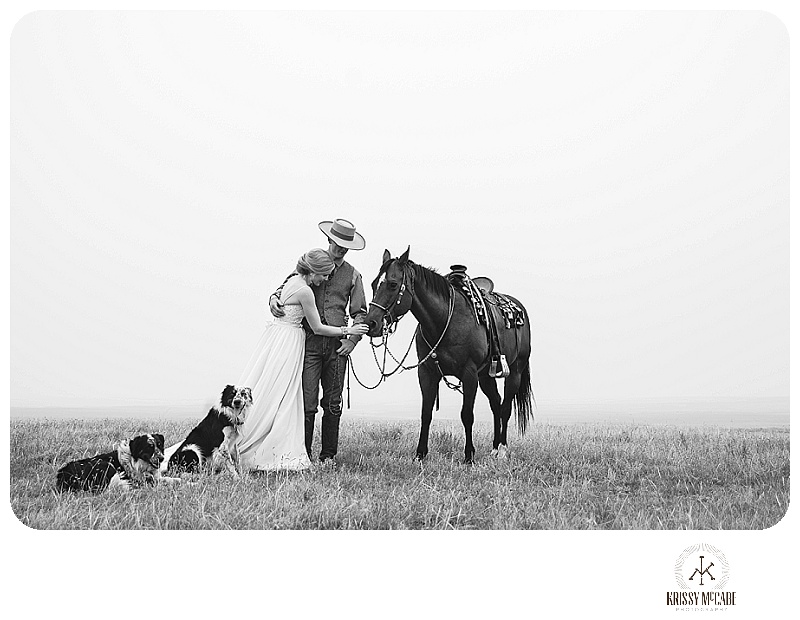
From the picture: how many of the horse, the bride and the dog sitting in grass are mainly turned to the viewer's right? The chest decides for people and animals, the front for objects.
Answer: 2

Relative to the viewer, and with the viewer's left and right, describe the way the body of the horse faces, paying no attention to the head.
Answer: facing the viewer and to the left of the viewer

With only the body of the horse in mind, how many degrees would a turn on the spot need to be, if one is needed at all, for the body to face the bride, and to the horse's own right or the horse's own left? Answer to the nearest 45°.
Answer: approximately 45° to the horse's own right

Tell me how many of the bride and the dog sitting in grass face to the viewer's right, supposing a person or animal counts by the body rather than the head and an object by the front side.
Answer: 2

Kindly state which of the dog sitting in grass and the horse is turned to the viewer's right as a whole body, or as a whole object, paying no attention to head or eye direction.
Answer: the dog sitting in grass

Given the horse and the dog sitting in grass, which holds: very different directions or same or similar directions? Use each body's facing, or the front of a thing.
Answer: very different directions

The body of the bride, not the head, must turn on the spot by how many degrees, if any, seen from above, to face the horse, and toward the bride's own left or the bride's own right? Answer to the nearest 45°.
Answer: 0° — they already face it

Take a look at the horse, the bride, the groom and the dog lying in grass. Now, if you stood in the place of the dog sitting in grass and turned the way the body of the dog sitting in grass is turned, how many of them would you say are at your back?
1

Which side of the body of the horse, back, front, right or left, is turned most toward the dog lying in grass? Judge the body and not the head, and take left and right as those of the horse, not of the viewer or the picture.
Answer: front

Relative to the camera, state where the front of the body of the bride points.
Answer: to the viewer's right

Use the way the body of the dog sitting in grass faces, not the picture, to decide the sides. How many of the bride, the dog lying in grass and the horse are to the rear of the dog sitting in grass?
1
